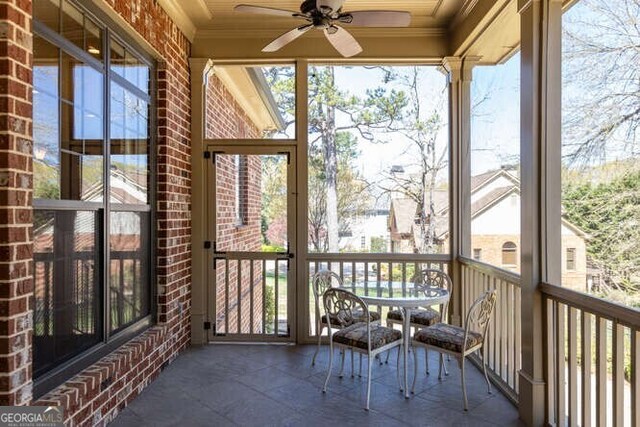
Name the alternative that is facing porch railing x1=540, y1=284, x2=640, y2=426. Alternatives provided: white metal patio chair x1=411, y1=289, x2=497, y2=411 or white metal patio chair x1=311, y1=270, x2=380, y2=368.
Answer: white metal patio chair x1=311, y1=270, x2=380, y2=368

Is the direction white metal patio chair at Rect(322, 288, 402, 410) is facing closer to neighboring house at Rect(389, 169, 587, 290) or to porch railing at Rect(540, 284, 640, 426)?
the neighboring house

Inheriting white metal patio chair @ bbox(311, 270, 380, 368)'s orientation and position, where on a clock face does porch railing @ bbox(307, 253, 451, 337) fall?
The porch railing is roughly at 9 o'clock from the white metal patio chair.

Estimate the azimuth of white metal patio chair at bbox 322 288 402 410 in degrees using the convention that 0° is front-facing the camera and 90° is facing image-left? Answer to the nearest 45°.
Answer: approximately 225°

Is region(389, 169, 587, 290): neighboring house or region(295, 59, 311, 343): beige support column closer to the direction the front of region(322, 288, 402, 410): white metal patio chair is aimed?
the neighboring house

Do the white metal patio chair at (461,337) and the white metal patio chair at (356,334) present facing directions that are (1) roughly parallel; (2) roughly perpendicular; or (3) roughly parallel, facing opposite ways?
roughly perpendicular

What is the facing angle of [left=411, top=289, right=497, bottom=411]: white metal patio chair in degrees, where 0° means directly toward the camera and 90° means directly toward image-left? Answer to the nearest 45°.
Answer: approximately 135°

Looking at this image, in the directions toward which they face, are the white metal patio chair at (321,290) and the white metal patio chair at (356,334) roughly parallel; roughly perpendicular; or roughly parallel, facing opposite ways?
roughly perpendicular

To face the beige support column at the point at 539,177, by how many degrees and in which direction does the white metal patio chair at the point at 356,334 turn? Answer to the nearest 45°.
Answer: approximately 45° to its right
